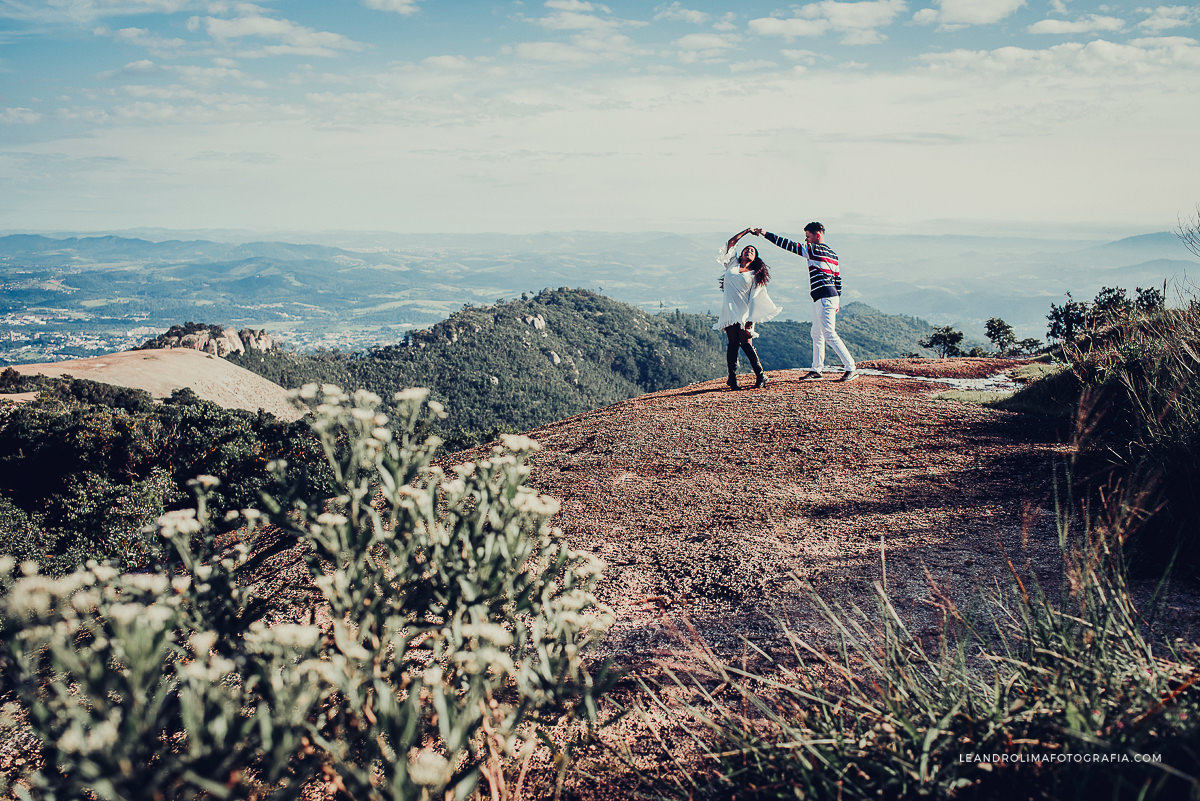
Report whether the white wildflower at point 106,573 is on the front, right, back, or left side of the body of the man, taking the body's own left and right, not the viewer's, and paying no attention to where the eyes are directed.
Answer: left

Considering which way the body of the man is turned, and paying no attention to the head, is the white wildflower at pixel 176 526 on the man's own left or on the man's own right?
on the man's own left

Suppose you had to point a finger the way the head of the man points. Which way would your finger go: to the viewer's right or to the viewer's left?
to the viewer's left

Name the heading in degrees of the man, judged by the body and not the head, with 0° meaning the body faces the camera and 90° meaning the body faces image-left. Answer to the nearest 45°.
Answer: approximately 90°

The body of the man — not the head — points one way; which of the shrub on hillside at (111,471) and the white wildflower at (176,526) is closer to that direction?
the shrub on hillside

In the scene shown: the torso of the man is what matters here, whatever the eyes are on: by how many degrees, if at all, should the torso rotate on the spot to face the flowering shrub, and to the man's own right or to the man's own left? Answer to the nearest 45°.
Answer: approximately 90° to the man's own left

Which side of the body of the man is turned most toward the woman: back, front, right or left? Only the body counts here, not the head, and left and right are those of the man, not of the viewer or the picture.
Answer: front

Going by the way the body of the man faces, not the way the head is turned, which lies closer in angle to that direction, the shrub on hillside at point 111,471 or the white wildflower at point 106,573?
the shrub on hillside

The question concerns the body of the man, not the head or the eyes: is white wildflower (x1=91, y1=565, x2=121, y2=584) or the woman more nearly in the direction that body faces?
the woman

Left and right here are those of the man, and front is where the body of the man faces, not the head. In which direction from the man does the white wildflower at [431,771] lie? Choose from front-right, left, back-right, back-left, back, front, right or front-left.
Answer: left
